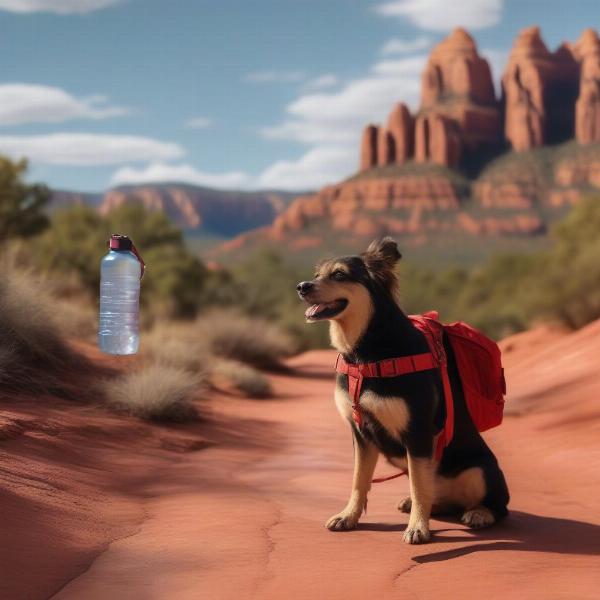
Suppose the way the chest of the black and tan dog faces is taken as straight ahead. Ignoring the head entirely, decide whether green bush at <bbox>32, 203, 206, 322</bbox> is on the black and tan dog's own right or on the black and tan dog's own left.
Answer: on the black and tan dog's own right

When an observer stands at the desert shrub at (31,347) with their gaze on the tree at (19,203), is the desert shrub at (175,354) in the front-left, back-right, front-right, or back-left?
front-right

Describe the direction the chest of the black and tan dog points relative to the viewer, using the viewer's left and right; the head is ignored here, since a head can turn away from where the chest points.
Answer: facing the viewer and to the left of the viewer

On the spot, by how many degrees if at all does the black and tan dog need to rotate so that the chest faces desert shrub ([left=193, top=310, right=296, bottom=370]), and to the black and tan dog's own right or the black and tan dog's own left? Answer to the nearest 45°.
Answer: approximately 135° to the black and tan dog's own right
